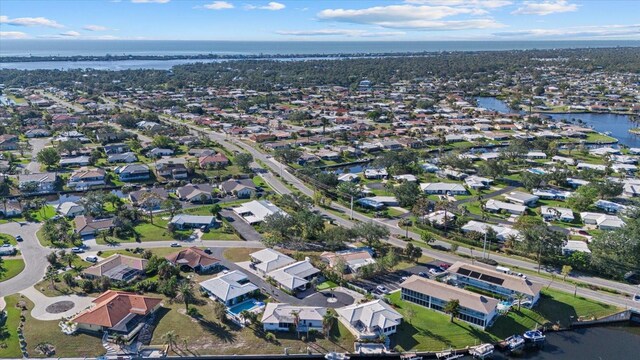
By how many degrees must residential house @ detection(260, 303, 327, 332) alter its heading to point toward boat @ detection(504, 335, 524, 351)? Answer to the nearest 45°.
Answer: approximately 90° to its right

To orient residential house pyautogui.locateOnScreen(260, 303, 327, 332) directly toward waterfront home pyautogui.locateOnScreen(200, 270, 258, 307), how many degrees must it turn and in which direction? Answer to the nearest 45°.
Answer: approximately 45° to its left

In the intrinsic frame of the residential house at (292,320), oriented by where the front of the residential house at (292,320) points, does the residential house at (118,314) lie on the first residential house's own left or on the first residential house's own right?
on the first residential house's own left

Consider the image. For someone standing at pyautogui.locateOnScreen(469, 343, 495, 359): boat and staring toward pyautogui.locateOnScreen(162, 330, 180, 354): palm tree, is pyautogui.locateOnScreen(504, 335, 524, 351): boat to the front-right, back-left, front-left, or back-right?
back-right

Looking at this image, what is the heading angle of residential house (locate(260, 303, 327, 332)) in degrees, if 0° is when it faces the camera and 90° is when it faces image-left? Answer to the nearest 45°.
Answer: approximately 180°

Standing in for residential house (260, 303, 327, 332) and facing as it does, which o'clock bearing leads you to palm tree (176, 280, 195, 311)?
The palm tree is roughly at 10 o'clock from the residential house.

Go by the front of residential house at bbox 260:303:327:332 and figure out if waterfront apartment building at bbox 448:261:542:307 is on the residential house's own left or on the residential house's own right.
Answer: on the residential house's own right

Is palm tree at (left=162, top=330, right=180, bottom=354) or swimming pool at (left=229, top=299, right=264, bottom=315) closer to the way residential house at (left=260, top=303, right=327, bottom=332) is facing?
the swimming pool

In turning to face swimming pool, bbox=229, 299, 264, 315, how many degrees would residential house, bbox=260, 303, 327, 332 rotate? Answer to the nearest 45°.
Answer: approximately 45° to its left

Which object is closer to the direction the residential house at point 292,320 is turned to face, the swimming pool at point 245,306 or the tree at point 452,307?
the swimming pool

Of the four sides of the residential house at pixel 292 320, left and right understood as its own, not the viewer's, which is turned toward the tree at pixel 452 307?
right

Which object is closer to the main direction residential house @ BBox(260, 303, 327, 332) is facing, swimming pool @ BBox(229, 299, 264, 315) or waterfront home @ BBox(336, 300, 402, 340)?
the swimming pool

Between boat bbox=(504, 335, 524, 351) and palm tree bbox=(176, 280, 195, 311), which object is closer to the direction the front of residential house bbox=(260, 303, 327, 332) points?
the palm tree

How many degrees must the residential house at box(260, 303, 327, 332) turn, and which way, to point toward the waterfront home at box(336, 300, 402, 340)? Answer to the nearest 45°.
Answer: approximately 90° to its right

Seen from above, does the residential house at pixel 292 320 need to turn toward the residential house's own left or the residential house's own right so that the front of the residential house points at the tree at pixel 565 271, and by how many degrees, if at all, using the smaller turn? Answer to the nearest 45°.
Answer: approximately 90° to the residential house's own right
